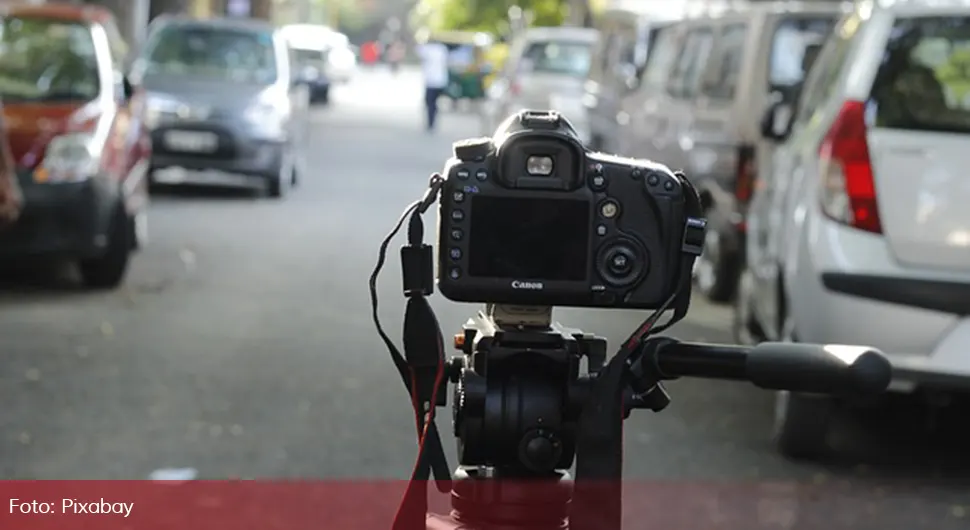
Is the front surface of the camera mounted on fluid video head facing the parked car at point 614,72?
yes

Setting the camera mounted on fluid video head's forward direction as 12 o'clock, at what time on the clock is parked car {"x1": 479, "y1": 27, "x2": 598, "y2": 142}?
The parked car is roughly at 12 o'clock from the camera mounted on fluid video head.

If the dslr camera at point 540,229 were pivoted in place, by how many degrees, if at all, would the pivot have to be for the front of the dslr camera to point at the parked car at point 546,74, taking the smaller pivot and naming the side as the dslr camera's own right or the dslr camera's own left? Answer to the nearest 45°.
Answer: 0° — it already faces it

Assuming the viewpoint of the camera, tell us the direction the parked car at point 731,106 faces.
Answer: facing away from the viewer and to the left of the viewer

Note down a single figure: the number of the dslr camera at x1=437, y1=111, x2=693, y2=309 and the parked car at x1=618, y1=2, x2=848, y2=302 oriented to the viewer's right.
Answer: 0

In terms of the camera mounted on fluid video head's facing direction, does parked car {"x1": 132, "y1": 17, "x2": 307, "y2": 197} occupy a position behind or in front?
in front

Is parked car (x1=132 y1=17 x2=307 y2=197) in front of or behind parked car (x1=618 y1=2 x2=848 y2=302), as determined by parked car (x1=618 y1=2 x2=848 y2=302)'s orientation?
in front

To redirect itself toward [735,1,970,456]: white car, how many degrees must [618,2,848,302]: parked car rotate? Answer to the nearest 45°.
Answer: approximately 135° to its left

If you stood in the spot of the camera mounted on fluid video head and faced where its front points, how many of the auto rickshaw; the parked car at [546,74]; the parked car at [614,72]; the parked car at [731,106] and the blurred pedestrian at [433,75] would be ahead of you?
5

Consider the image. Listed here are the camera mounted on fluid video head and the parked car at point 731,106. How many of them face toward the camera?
0

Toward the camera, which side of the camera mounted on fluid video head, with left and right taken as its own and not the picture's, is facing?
back

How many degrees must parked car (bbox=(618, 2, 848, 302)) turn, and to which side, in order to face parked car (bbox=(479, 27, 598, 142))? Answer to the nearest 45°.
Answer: approximately 45° to its right

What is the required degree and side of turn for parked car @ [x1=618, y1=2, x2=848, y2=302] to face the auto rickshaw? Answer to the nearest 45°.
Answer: approximately 45° to its right
